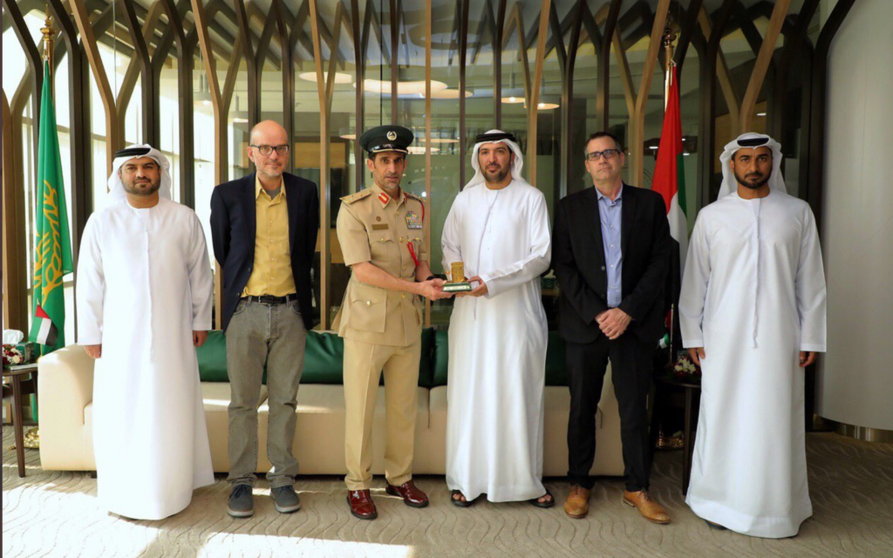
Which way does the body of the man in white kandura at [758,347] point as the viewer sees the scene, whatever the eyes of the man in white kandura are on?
toward the camera

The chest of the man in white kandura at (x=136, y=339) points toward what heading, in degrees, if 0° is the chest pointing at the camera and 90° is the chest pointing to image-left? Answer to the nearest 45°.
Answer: approximately 0°

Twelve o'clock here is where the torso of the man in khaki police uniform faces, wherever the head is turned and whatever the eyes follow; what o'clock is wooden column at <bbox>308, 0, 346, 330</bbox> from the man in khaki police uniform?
The wooden column is roughly at 7 o'clock from the man in khaki police uniform.

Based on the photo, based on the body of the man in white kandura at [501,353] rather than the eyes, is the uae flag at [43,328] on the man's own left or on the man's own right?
on the man's own right

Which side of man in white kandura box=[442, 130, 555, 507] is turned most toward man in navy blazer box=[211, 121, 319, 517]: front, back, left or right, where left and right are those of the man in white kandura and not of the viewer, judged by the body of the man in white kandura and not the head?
right

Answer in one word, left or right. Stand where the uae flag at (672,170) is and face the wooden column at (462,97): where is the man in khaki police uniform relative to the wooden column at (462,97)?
left

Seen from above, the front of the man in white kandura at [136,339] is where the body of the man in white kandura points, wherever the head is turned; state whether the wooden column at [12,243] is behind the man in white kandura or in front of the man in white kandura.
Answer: behind

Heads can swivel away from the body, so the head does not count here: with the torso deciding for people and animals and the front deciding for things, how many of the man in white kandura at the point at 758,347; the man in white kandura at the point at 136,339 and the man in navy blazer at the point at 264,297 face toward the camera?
3

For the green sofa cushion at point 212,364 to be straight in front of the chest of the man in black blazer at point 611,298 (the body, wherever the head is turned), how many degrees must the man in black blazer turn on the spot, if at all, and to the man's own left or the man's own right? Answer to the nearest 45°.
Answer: approximately 90° to the man's own right

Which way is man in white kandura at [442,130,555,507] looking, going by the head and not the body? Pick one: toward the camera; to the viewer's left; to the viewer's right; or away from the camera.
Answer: toward the camera

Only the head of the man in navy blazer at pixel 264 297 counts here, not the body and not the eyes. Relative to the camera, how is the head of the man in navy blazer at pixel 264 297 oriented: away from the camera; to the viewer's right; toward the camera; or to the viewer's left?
toward the camera

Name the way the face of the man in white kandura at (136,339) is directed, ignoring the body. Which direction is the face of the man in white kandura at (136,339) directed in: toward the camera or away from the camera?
toward the camera

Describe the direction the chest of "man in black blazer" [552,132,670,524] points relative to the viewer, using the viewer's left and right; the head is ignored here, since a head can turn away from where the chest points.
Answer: facing the viewer

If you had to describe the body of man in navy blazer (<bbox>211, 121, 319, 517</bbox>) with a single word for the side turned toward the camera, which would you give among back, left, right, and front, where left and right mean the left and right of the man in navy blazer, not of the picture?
front

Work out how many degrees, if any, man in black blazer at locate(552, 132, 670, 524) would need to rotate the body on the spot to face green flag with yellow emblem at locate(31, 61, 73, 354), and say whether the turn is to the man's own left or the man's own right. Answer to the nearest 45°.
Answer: approximately 90° to the man's own right

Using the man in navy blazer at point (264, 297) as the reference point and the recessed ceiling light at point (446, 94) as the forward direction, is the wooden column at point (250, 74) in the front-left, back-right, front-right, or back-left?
front-left

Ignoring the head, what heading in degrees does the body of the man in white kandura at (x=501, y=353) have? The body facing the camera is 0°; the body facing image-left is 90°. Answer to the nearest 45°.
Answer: approximately 0°

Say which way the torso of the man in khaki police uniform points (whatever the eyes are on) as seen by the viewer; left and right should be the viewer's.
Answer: facing the viewer and to the right of the viewer

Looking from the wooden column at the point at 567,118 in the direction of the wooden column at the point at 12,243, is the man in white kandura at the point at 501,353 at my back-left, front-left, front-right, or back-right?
front-left
